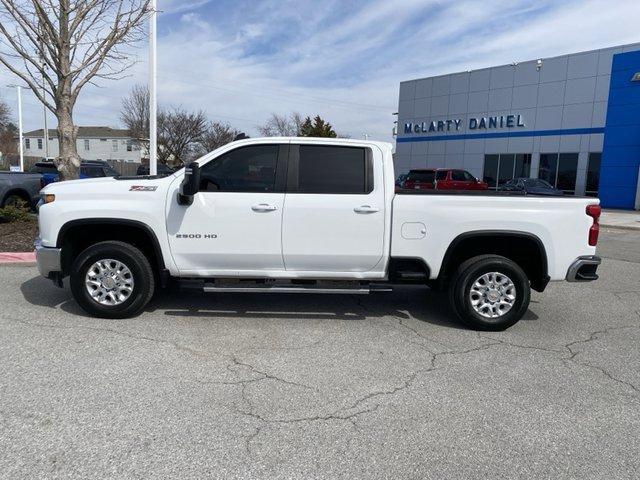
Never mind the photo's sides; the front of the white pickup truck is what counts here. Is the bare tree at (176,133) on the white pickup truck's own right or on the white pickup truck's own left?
on the white pickup truck's own right

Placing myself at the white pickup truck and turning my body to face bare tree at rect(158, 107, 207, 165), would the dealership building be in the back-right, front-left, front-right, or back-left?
front-right

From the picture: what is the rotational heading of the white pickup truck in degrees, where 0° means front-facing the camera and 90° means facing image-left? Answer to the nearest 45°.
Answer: approximately 90°

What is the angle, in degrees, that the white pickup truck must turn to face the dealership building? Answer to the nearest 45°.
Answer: approximately 135° to its right

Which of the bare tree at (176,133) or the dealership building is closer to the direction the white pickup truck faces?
the bare tree

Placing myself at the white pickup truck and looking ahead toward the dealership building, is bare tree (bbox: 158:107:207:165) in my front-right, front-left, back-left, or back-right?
front-left

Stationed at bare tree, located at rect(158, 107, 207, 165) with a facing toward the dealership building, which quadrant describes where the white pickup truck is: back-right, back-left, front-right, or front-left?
front-right
